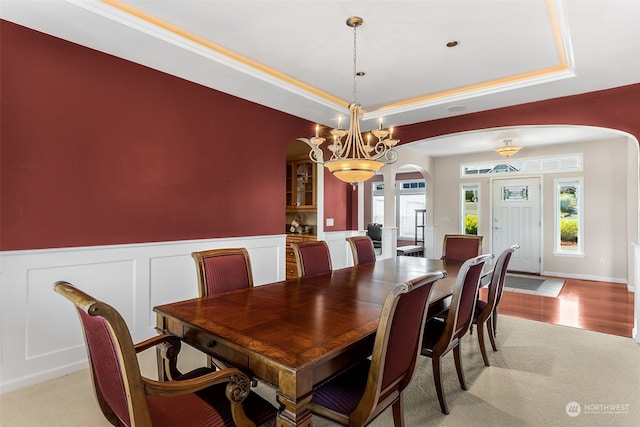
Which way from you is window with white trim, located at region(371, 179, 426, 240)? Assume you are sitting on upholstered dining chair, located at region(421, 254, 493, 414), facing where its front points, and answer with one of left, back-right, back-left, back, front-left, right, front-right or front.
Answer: front-right

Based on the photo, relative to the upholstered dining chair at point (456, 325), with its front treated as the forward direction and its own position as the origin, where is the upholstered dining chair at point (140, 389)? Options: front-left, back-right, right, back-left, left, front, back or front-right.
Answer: left

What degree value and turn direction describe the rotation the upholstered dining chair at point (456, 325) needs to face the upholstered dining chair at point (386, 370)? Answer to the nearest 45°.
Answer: approximately 135° to its left

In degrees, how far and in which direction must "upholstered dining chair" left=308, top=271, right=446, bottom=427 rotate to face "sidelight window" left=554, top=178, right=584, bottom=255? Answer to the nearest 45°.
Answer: approximately 90° to its right

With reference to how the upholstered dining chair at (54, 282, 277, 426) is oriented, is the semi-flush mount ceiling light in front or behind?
in front

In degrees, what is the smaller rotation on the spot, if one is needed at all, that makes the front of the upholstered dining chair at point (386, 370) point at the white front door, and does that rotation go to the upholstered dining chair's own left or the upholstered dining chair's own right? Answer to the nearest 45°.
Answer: approximately 90° to the upholstered dining chair's own right

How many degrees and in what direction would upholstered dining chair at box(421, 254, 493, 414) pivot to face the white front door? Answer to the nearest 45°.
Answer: approximately 45° to its right

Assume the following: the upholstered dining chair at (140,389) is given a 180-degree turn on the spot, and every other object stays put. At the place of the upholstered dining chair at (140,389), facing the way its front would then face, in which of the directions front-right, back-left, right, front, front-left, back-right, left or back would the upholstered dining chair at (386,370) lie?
back-left

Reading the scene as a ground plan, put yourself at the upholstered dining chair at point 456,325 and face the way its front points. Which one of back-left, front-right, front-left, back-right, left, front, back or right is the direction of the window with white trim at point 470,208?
front-right

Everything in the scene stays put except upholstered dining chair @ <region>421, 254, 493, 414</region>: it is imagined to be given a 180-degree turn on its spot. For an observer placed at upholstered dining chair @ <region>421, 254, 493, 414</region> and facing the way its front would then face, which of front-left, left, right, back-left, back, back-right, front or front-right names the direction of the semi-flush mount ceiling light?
back-left

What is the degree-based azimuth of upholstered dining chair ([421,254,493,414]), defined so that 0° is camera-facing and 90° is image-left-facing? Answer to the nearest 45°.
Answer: approximately 135°

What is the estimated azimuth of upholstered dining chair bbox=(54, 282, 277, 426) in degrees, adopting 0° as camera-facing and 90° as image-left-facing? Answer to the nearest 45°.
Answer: approximately 225°

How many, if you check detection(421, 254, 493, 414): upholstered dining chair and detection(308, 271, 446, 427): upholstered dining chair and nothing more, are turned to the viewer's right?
0

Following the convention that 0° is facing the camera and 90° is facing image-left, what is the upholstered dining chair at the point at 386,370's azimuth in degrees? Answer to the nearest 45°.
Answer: approximately 135°
